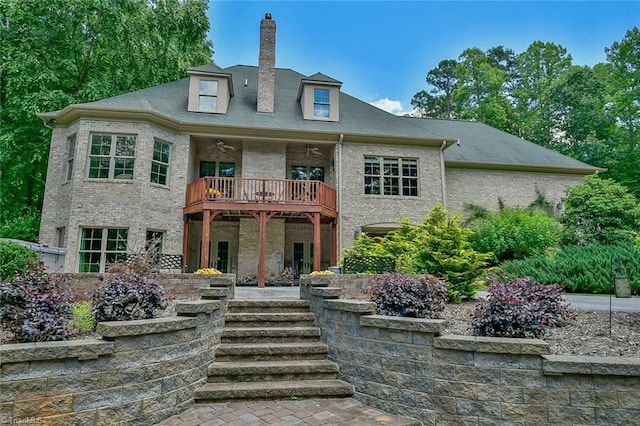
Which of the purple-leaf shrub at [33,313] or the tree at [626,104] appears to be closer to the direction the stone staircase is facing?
the purple-leaf shrub

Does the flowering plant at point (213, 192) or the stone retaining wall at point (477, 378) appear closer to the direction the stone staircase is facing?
the stone retaining wall

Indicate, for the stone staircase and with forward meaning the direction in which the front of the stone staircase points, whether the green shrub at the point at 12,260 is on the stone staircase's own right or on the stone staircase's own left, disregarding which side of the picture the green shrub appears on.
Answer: on the stone staircase's own right

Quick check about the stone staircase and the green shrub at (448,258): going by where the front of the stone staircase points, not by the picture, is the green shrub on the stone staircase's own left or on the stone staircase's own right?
on the stone staircase's own left

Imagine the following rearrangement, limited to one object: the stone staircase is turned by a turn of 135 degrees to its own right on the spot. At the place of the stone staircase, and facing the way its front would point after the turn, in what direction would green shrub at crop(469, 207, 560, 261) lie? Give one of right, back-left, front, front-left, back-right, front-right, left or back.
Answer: right

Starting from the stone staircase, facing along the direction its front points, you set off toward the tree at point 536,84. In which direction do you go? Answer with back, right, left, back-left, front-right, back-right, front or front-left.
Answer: back-left

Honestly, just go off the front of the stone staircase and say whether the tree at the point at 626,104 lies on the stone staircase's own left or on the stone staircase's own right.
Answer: on the stone staircase's own left

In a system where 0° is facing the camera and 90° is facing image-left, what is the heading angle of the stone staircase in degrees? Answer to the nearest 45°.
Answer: approximately 0°

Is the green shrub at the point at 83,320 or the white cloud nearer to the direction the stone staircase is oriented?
the green shrub

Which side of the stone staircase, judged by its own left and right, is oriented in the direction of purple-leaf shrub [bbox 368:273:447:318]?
left

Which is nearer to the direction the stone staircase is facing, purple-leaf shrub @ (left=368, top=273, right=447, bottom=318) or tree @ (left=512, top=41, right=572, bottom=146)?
the purple-leaf shrub

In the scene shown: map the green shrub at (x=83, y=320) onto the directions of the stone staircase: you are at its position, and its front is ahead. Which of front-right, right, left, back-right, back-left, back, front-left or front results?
right

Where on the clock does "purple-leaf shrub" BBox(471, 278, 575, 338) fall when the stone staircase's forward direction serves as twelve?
The purple-leaf shrub is roughly at 10 o'clock from the stone staircase.

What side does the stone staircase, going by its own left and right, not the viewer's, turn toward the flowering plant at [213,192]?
back
